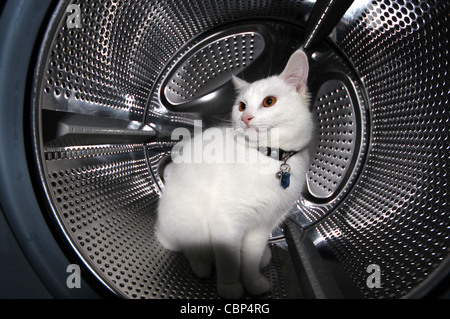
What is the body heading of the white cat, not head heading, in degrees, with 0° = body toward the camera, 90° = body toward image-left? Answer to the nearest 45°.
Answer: approximately 315°
